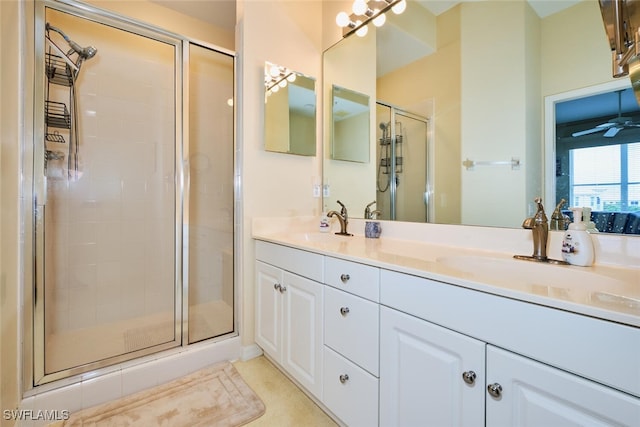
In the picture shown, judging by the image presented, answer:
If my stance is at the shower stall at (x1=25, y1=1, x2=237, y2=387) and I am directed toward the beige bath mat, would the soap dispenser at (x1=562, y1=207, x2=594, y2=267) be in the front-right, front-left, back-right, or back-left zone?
front-left

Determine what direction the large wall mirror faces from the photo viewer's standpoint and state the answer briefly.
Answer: facing the viewer and to the left of the viewer

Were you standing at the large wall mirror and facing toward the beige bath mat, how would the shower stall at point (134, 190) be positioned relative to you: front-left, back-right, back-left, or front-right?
front-right

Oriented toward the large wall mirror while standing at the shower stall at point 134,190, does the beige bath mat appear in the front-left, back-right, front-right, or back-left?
front-right

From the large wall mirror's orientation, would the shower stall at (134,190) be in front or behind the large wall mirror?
in front
